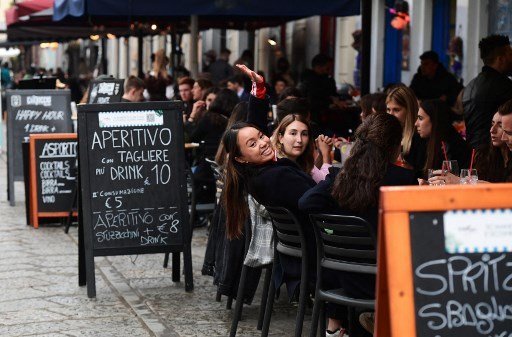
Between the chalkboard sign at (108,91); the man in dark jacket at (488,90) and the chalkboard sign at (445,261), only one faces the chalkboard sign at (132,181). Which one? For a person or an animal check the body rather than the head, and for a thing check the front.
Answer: the chalkboard sign at (108,91)

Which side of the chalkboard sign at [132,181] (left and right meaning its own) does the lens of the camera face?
front

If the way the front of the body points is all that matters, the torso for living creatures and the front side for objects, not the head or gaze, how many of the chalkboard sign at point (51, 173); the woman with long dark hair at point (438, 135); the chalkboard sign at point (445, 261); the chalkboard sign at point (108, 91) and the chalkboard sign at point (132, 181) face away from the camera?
0

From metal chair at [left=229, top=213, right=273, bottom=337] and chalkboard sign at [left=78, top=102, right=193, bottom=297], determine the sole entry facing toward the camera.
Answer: the chalkboard sign

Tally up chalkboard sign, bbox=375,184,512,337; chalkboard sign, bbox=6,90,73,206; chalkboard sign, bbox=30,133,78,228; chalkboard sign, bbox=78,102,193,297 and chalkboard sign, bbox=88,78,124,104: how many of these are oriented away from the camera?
0

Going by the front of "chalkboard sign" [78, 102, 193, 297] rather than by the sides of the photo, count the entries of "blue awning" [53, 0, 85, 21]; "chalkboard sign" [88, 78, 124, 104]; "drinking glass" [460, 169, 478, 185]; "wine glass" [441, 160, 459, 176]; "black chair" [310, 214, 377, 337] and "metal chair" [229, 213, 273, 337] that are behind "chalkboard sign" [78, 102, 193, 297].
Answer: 2

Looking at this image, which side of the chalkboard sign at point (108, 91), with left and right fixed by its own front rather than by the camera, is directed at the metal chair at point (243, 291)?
front

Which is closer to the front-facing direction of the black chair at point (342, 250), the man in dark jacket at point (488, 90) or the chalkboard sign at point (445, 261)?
the man in dark jacket

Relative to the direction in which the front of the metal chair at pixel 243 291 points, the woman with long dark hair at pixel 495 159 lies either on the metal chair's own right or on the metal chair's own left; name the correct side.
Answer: on the metal chair's own right

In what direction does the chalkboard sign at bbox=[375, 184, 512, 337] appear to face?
toward the camera

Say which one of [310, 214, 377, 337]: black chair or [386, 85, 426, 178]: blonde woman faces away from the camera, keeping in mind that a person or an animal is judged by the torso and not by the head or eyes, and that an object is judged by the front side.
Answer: the black chair

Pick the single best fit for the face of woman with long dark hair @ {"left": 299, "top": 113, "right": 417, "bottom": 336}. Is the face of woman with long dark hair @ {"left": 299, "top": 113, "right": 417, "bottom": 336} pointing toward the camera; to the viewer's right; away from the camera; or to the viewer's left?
away from the camera

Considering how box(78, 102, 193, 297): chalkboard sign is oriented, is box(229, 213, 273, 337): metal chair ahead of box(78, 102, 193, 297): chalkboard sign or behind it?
ahead
